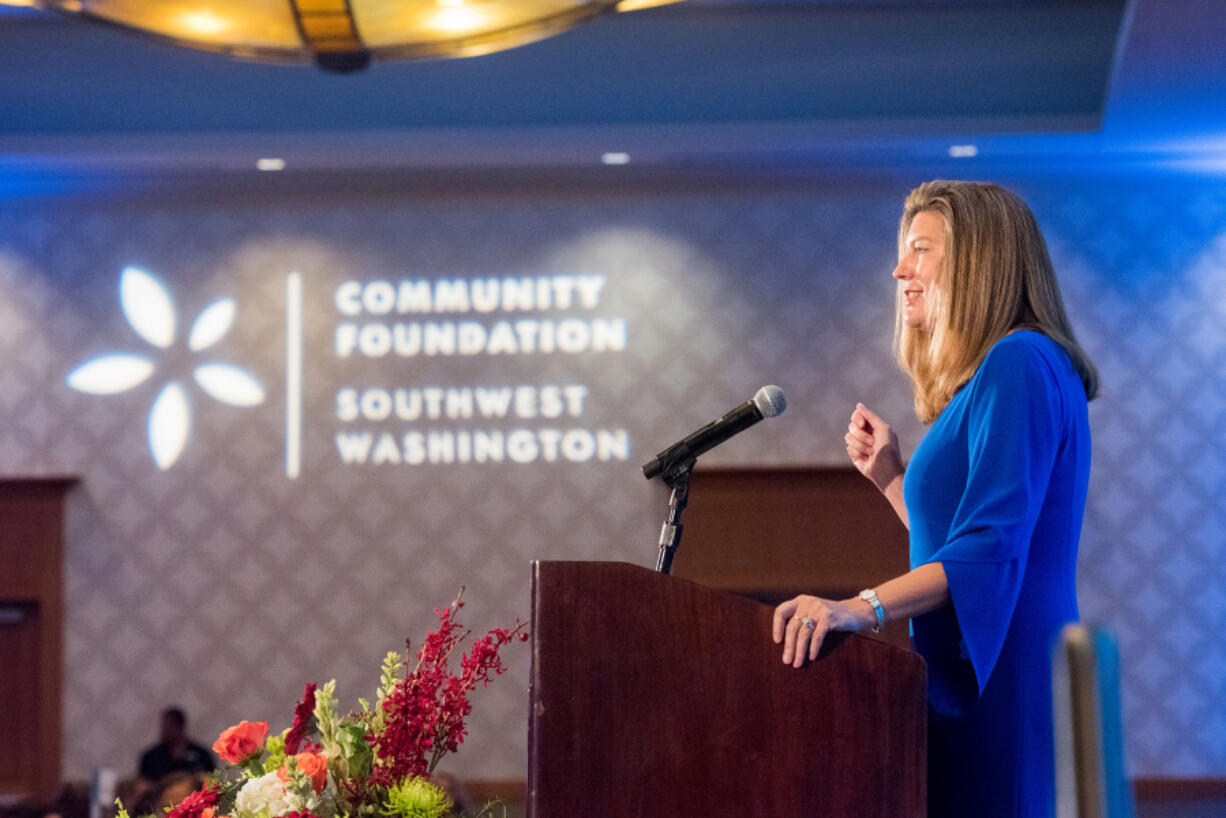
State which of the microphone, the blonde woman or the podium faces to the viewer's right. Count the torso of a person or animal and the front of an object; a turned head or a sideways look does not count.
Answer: the microphone

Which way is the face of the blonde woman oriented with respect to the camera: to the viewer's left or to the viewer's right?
to the viewer's left

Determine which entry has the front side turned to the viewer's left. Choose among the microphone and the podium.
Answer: the podium

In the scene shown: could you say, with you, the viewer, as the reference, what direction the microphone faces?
facing to the right of the viewer

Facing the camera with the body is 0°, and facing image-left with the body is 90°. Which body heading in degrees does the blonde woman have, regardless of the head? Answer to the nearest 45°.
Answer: approximately 90°

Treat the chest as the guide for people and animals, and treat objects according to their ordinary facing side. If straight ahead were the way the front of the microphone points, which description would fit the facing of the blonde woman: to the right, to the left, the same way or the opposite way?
the opposite way

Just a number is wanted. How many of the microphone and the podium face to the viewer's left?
1

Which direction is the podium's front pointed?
to the viewer's left
